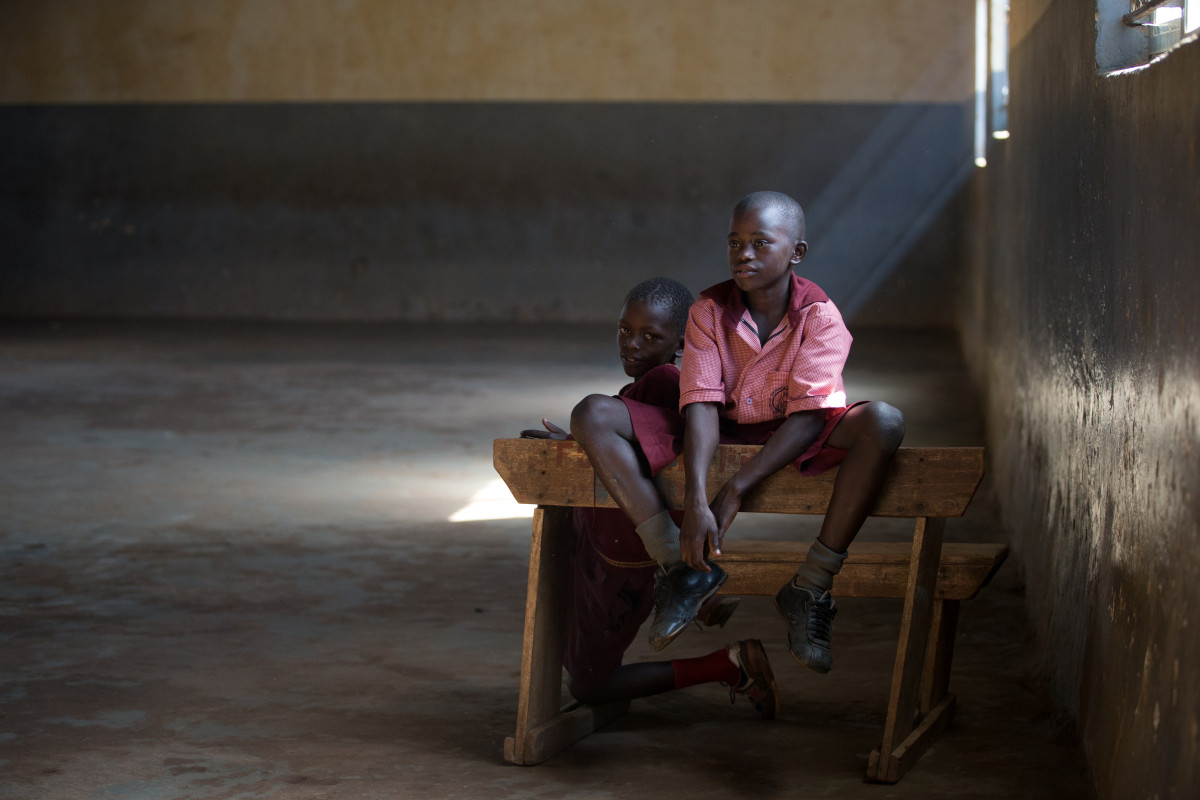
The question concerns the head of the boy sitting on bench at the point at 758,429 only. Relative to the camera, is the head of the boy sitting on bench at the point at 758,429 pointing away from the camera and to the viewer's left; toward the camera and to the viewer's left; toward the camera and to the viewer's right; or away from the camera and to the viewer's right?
toward the camera and to the viewer's left

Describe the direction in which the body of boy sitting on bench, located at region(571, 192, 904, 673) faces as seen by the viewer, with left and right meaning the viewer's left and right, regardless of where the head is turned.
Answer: facing the viewer
